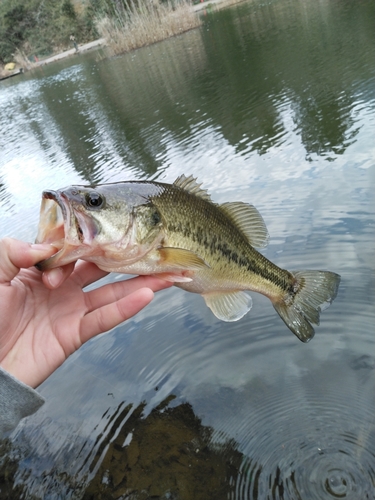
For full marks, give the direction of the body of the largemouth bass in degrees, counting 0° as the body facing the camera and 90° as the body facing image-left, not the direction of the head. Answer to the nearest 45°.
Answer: approximately 90°
